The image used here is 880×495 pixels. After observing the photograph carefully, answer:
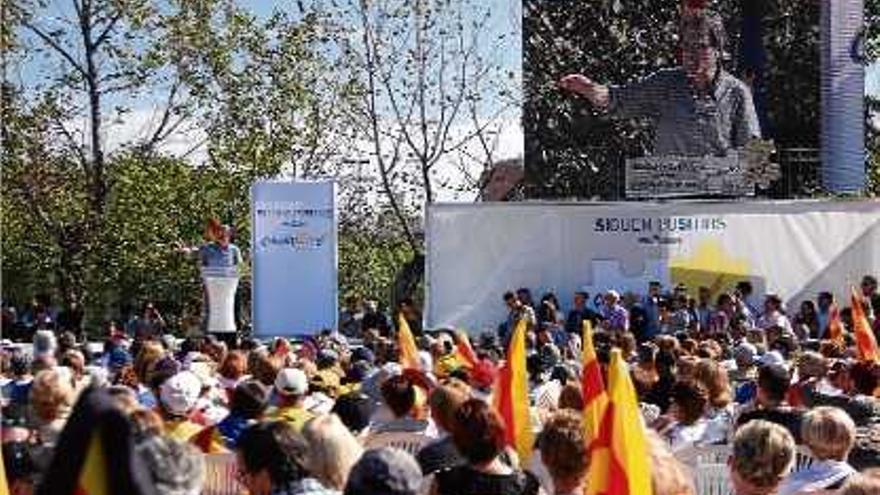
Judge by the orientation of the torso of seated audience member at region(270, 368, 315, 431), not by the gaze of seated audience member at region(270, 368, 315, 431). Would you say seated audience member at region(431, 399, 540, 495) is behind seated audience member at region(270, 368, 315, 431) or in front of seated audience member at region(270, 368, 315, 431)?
behind

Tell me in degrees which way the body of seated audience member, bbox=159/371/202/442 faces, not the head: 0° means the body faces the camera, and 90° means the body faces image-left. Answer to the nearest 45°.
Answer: approximately 180°

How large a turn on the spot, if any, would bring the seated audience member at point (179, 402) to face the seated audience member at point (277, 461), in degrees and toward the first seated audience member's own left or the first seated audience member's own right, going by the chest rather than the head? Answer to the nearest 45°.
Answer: approximately 180°

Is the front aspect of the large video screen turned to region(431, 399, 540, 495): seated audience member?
yes

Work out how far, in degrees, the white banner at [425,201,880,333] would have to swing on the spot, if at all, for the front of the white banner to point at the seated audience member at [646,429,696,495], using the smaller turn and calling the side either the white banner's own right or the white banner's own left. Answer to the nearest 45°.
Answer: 0° — it already faces them

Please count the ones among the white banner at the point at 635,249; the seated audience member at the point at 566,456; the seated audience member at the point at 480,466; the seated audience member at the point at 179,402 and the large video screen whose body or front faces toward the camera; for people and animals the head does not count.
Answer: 2

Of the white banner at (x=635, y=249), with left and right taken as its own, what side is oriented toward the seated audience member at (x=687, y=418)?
front

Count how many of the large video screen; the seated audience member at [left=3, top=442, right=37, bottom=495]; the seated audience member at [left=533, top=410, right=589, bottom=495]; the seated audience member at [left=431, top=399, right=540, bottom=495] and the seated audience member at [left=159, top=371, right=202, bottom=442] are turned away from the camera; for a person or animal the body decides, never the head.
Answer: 4

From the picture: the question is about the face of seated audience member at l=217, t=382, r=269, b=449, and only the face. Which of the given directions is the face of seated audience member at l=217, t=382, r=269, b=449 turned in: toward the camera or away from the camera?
away from the camera

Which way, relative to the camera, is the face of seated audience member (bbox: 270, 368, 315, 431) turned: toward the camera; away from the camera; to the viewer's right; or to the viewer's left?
away from the camera

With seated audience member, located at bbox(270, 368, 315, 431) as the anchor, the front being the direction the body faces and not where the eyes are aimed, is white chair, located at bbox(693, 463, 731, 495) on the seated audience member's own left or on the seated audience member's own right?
on the seated audience member's own right

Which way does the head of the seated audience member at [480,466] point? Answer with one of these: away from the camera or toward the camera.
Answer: away from the camera
